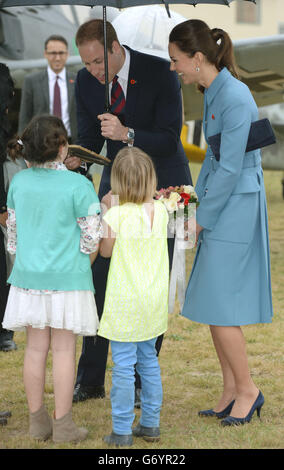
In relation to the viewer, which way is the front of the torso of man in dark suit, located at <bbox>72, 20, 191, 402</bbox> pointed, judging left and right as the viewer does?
facing the viewer and to the left of the viewer

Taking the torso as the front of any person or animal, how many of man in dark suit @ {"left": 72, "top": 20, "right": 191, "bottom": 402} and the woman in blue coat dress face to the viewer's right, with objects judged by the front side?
0

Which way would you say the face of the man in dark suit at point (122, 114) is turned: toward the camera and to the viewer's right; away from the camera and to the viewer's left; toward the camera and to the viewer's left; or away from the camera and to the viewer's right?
toward the camera and to the viewer's left

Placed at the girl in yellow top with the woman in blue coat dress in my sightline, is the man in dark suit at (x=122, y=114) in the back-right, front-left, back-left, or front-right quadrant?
front-left

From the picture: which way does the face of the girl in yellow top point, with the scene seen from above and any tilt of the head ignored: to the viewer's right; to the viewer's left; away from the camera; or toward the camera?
away from the camera

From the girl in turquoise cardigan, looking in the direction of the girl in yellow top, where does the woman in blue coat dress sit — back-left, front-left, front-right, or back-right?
front-left

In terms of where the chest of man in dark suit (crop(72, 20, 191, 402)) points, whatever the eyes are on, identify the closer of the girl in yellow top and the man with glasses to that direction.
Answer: the girl in yellow top

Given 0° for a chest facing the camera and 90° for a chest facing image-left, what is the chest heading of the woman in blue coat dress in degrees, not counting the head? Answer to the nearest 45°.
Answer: approximately 90°

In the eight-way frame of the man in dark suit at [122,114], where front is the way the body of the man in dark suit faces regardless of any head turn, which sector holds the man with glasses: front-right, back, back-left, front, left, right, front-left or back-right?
back-right
